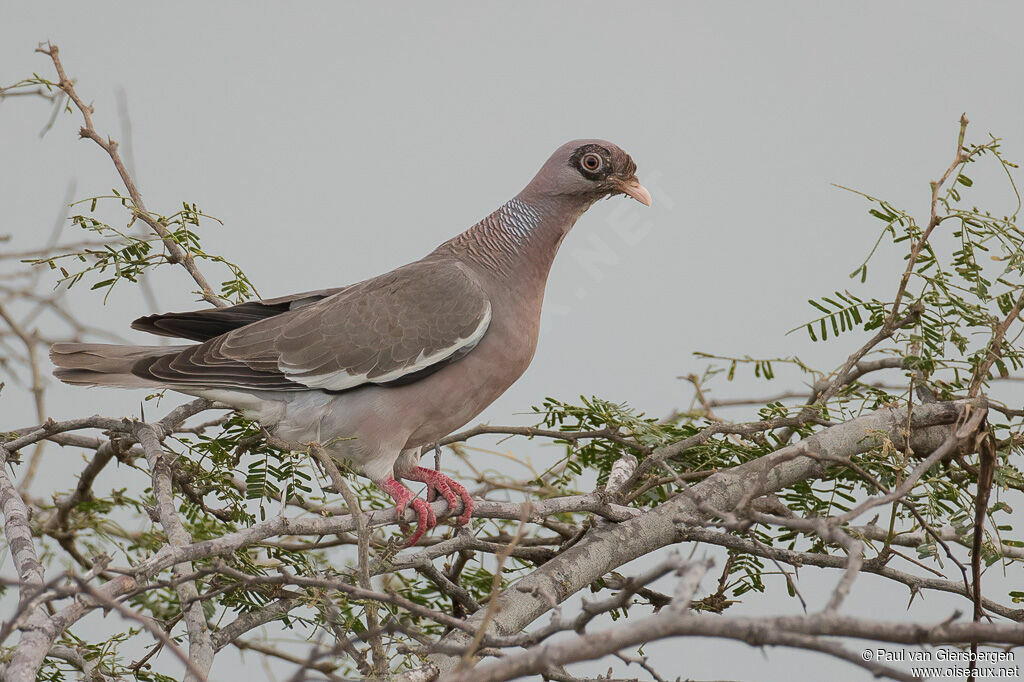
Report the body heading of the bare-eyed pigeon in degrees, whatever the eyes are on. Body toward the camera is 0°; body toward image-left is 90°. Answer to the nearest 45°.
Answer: approximately 270°
